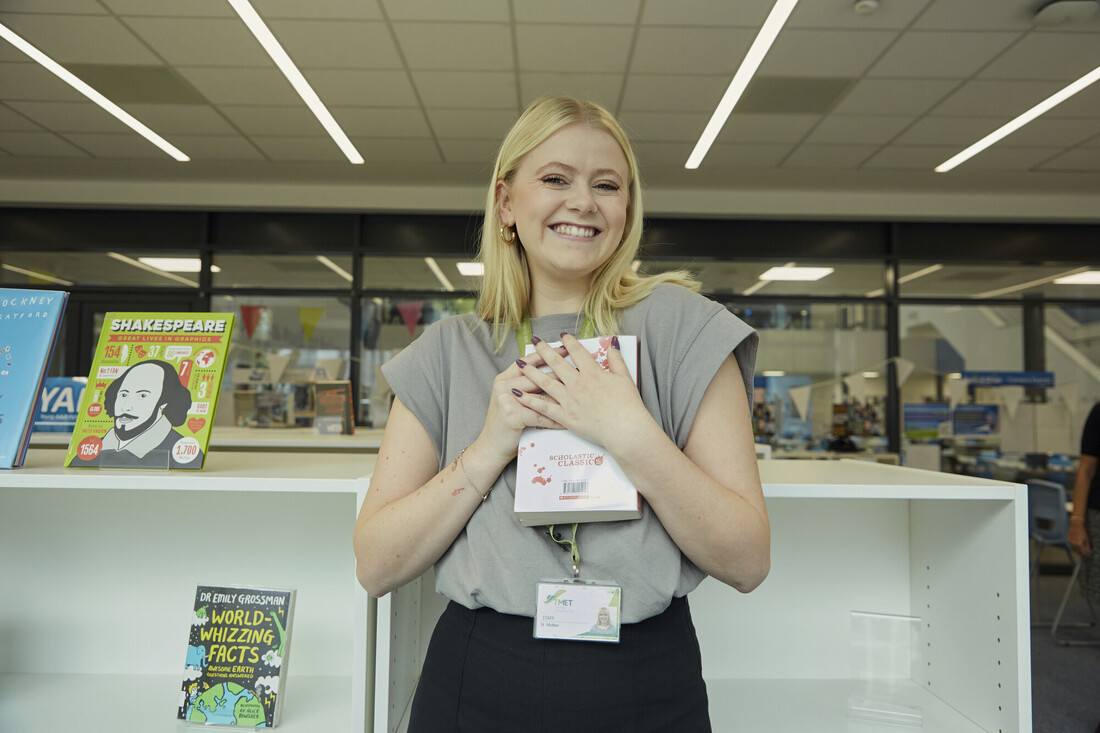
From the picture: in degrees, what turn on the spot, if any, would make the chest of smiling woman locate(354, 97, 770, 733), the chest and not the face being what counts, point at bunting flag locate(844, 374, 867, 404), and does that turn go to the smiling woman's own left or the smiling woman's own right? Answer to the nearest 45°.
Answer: approximately 135° to the smiling woman's own left

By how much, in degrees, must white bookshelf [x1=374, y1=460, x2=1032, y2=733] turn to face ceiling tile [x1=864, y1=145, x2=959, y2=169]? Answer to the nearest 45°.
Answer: approximately 180°

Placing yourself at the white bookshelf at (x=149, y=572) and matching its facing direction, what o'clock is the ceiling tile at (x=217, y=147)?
The ceiling tile is roughly at 6 o'clock from the white bookshelf.

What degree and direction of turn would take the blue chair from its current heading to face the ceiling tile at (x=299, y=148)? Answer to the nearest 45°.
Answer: approximately 180°

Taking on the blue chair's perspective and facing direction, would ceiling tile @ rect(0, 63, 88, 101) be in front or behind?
behind

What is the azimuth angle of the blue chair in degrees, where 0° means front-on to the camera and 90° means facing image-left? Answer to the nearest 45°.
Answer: approximately 225°

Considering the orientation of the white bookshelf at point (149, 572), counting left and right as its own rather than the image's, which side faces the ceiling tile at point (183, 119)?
back

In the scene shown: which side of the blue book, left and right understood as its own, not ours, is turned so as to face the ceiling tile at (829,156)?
left

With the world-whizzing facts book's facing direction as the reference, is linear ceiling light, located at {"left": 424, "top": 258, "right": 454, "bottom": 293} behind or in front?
behind

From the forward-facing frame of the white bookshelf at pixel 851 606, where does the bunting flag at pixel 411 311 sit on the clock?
The bunting flag is roughly at 5 o'clock from the white bookshelf.

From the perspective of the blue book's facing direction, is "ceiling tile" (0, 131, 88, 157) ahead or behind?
behind

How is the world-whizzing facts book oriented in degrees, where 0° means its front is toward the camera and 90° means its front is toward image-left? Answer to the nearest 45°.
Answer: approximately 0°

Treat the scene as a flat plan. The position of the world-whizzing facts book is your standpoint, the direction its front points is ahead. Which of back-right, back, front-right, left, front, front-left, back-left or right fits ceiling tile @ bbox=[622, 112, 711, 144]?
back-left
